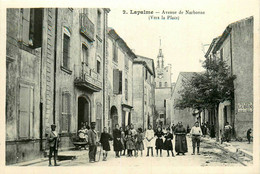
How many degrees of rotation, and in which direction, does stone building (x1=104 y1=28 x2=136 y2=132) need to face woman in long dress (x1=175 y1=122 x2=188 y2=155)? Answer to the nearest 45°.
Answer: approximately 45° to its right

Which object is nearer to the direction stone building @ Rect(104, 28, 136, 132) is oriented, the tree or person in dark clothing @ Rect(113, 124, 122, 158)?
the tree

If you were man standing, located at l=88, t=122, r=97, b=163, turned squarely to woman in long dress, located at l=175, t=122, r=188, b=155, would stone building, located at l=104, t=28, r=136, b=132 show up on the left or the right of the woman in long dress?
left

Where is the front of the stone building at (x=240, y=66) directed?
to the viewer's left

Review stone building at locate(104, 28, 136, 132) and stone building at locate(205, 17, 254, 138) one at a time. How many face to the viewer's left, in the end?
1

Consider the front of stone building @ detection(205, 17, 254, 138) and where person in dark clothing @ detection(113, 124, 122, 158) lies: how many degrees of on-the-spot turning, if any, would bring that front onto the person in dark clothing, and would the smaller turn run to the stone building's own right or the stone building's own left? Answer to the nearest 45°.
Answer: approximately 45° to the stone building's own left

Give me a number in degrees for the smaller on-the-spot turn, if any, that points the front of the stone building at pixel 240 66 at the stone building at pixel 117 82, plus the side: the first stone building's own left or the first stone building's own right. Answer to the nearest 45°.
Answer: approximately 45° to the first stone building's own right

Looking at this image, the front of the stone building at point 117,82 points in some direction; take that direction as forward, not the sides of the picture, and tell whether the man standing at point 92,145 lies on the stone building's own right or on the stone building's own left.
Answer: on the stone building's own right

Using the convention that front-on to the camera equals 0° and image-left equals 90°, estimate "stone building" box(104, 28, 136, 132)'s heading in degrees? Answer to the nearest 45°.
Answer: approximately 315°
